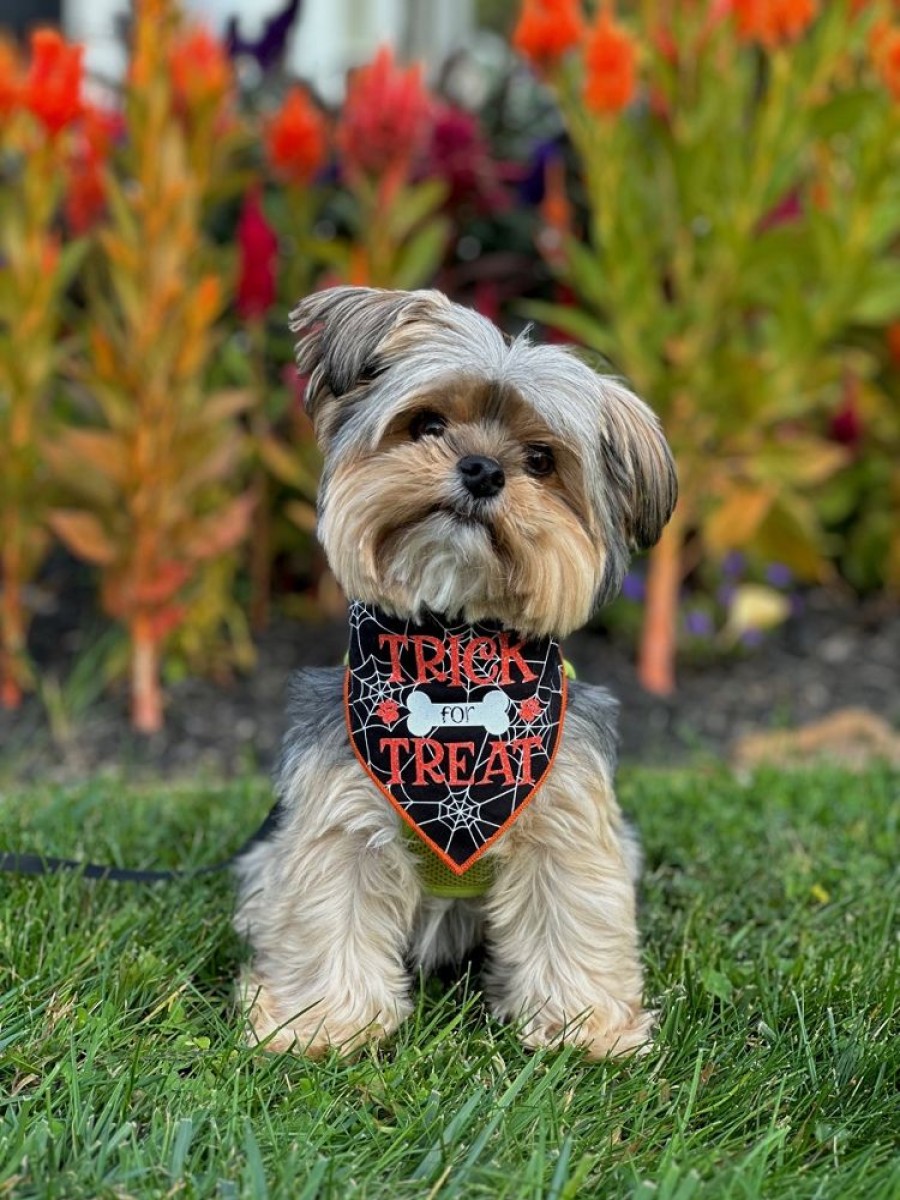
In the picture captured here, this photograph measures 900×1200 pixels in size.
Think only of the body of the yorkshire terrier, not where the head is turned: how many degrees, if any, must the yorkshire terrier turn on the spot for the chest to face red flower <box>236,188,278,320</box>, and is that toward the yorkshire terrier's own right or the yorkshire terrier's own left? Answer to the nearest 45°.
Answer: approximately 180°

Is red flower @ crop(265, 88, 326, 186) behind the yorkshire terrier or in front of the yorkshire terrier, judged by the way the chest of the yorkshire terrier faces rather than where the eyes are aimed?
behind

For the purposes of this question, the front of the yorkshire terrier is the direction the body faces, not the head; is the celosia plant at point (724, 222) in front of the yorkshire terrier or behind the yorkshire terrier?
behind

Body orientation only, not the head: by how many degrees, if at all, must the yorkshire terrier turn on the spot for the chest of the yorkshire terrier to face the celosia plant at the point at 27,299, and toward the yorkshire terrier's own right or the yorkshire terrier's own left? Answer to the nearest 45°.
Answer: approximately 135° to the yorkshire terrier's own right

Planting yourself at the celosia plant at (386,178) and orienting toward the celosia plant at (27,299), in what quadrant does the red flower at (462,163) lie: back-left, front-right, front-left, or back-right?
back-right

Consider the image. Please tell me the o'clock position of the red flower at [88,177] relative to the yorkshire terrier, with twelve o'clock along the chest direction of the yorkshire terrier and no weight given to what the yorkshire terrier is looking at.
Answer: The red flower is roughly at 5 o'clock from the yorkshire terrier.

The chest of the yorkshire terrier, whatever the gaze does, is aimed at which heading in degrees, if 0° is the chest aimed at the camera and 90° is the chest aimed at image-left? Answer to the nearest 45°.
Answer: approximately 0°

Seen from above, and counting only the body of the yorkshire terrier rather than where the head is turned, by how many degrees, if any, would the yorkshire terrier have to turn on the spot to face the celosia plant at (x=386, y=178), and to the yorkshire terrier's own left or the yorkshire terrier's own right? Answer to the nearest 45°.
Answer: approximately 180°
